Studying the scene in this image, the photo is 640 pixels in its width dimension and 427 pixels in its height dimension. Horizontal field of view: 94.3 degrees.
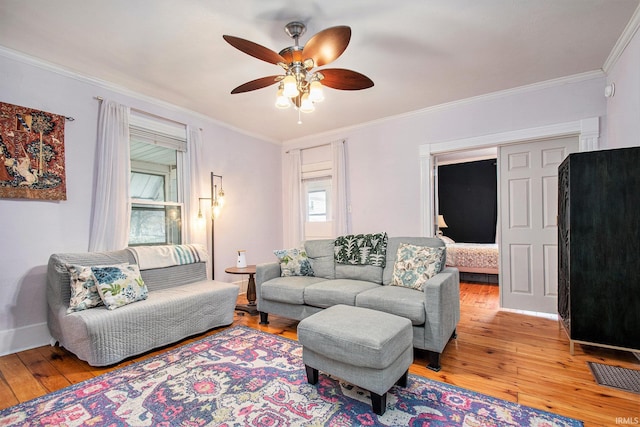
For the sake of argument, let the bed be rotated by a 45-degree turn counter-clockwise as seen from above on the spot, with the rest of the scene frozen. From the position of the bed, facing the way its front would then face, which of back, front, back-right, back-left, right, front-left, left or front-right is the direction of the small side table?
back

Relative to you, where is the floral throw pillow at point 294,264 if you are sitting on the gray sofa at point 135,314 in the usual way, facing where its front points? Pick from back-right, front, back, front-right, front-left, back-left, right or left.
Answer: front-left

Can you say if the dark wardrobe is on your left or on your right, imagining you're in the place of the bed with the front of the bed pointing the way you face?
on your right

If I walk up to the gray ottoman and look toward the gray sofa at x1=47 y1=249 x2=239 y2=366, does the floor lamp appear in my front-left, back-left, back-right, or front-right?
front-right

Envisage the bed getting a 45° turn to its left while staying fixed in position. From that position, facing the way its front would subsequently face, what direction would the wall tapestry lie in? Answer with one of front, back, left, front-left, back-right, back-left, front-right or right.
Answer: back

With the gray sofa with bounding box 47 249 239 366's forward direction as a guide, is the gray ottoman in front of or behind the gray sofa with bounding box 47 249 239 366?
in front

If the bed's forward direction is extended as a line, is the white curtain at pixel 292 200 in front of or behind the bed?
behind

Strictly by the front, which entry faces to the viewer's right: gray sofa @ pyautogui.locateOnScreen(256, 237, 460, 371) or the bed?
the bed

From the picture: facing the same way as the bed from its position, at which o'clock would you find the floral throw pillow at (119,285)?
The floral throw pillow is roughly at 4 o'clock from the bed.

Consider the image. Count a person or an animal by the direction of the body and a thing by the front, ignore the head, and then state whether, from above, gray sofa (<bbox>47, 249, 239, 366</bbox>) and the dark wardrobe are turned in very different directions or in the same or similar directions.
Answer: very different directions

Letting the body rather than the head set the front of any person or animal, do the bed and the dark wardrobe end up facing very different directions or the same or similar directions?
very different directions

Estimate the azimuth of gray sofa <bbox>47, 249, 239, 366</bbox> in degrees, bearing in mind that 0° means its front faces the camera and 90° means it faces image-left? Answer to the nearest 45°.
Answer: approximately 315°

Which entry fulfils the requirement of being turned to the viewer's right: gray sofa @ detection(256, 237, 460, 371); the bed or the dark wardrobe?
the bed

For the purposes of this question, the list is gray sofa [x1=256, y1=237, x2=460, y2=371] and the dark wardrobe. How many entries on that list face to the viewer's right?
0

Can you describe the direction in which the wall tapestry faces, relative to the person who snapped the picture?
facing the viewer and to the right of the viewer

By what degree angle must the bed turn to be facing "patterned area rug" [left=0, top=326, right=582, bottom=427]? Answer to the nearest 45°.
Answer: approximately 90° to its right

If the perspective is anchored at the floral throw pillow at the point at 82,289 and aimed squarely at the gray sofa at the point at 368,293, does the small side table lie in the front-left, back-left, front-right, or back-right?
front-left

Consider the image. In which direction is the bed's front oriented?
to the viewer's right
